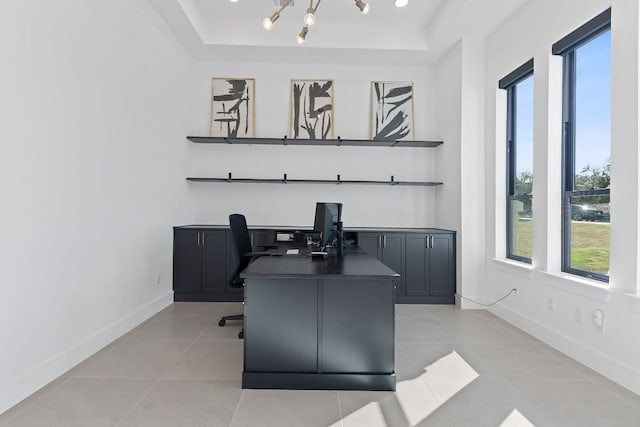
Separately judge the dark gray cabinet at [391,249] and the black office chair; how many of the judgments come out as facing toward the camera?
1

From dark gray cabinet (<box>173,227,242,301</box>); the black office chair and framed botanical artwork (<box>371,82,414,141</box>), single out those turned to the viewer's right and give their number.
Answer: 1

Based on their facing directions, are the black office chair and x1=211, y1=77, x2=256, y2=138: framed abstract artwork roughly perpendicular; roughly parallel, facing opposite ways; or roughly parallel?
roughly perpendicular

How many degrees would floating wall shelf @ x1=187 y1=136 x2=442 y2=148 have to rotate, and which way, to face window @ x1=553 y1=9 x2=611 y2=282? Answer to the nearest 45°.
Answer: approximately 45° to its left

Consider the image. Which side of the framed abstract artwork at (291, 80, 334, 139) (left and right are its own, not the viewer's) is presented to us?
front

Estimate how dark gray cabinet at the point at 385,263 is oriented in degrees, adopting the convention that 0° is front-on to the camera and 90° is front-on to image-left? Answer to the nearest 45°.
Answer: approximately 0°

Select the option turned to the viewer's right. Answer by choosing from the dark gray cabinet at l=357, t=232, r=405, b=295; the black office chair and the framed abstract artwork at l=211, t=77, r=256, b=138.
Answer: the black office chair

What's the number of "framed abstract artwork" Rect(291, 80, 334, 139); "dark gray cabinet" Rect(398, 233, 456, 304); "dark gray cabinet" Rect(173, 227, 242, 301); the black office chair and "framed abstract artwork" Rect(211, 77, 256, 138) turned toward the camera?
4

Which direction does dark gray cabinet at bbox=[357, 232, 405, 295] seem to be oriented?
toward the camera

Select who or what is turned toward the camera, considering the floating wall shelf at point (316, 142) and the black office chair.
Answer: the floating wall shelf

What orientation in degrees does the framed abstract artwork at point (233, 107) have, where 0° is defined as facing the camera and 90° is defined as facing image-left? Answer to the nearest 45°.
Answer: approximately 0°

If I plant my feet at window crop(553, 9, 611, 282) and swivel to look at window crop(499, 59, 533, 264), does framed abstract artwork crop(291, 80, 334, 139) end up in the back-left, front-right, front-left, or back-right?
front-left

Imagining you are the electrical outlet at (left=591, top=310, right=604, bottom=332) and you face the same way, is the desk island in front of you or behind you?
in front

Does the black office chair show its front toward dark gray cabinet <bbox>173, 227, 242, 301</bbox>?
no

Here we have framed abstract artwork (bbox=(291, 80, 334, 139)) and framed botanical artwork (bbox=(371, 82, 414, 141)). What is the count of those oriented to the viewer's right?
0

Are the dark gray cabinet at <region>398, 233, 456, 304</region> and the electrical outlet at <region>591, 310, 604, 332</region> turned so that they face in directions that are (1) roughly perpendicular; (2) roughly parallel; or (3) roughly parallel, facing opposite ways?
roughly perpendicular

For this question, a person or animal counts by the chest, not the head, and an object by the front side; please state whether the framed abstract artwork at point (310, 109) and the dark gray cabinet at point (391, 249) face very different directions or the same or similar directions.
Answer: same or similar directions
